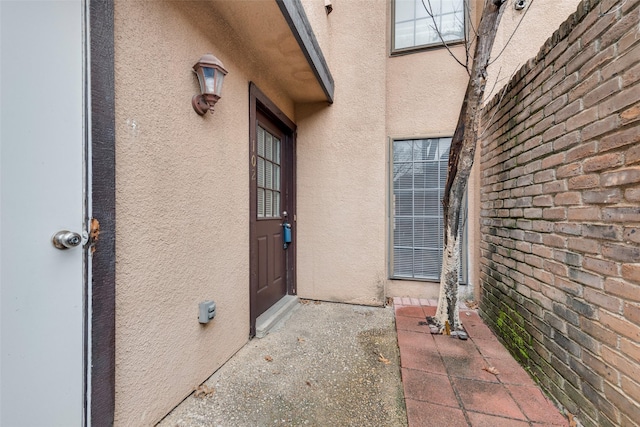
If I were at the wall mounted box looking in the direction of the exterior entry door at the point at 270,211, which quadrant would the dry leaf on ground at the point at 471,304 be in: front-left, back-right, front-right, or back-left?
front-right

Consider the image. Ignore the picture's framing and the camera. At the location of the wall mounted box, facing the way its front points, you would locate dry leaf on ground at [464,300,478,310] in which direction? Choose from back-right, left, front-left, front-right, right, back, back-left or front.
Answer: front-left

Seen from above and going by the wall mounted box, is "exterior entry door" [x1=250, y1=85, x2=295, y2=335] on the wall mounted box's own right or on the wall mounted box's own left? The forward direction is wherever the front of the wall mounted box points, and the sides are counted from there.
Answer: on the wall mounted box's own left

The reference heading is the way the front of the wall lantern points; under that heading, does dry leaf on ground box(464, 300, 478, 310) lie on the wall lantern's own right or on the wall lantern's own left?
on the wall lantern's own left

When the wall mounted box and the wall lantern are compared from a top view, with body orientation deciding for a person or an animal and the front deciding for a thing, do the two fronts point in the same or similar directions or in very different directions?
same or similar directions

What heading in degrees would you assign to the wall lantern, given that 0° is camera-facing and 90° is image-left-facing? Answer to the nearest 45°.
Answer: approximately 315°

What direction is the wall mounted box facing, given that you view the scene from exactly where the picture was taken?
facing the viewer and to the right of the viewer

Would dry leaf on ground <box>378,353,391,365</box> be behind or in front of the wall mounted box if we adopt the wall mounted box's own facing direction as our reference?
in front

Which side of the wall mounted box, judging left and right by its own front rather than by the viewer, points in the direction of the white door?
right

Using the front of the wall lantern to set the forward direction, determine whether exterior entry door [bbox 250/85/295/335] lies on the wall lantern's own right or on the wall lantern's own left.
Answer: on the wall lantern's own left

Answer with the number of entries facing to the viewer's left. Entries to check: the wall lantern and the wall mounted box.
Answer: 0
